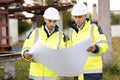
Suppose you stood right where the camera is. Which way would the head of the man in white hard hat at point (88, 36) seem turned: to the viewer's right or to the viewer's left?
to the viewer's left

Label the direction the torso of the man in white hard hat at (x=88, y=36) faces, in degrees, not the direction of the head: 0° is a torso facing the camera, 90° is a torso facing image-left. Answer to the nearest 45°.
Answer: approximately 45°

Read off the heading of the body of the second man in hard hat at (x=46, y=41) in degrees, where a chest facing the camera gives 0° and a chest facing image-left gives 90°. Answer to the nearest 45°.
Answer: approximately 0°
